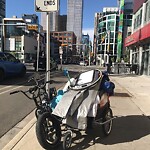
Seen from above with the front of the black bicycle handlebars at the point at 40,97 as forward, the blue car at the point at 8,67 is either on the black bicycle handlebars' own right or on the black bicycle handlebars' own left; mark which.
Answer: on the black bicycle handlebars' own right

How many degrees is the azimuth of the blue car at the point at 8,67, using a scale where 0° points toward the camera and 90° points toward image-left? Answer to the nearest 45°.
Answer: approximately 225°

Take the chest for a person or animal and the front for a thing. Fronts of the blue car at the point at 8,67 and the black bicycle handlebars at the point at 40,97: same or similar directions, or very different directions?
very different directions

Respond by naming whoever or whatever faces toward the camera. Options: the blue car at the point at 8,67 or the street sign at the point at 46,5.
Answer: the street sign

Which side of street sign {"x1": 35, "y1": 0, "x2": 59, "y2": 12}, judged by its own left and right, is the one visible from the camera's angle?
front
